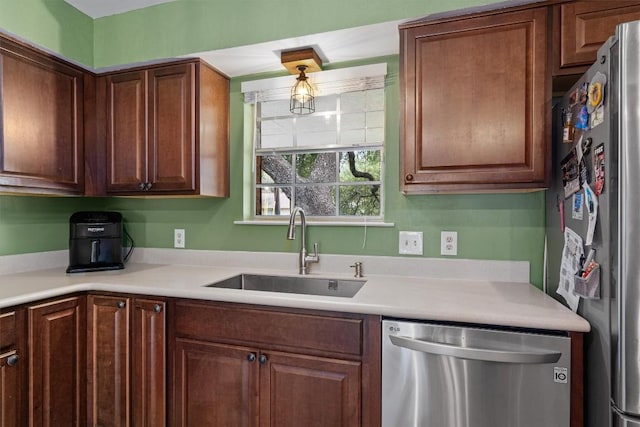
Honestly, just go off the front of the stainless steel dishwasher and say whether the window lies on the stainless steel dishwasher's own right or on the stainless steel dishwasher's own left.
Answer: on the stainless steel dishwasher's own right

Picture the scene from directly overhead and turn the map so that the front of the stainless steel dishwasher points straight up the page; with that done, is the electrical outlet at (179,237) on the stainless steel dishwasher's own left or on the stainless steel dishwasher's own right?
on the stainless steel dishwasher's own right

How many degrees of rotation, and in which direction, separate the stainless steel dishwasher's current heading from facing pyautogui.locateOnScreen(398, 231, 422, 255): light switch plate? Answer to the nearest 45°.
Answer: approximately 135° to its right
